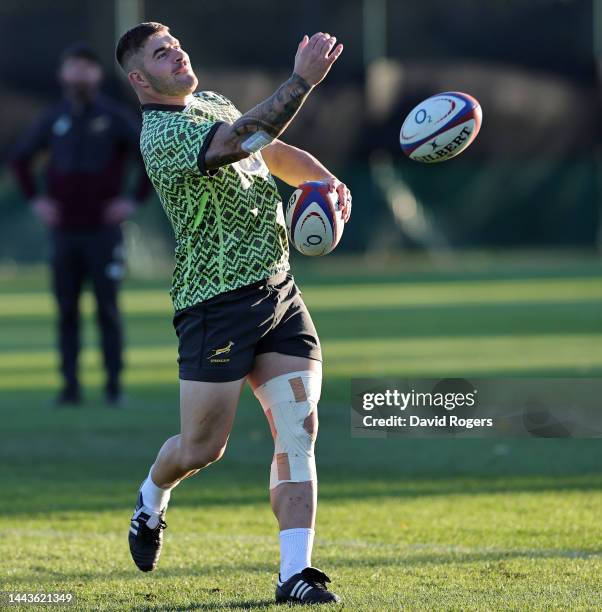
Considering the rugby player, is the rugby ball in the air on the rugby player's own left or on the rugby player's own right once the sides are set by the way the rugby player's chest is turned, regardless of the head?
on the rugby player's own left

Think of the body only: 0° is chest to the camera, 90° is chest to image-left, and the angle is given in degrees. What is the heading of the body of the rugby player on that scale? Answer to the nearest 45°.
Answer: approximately 315°

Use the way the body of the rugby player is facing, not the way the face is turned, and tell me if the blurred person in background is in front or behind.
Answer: behind

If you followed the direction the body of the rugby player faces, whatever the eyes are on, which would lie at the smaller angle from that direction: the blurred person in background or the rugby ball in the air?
the rugby ball in the air

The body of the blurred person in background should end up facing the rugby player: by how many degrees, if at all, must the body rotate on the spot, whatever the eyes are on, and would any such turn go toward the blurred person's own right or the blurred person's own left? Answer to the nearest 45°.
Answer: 0° — they already face them

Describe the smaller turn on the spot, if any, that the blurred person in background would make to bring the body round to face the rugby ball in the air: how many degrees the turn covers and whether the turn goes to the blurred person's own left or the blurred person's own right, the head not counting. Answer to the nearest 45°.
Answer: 0° — they already face it
